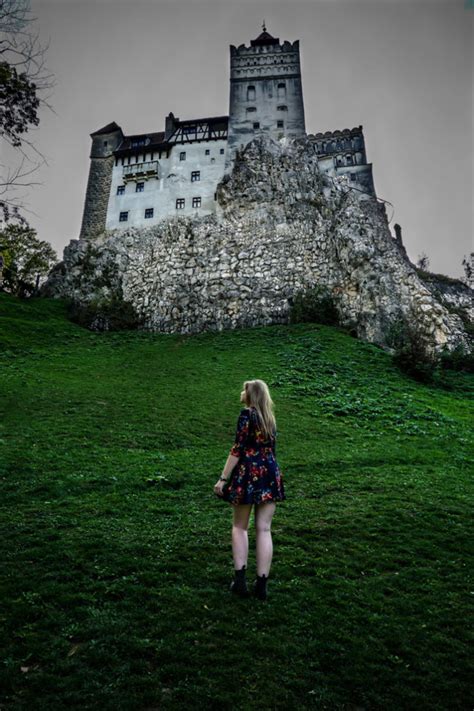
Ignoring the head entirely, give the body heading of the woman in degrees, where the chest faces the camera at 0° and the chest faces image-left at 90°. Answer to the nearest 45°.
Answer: approximately 135°

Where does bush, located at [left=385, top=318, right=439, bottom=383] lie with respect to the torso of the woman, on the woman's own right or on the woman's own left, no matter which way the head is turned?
on the woman's own right

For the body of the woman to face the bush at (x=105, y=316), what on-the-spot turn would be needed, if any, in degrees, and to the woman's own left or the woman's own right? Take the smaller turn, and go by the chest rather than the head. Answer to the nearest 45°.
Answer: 0° — they already face it

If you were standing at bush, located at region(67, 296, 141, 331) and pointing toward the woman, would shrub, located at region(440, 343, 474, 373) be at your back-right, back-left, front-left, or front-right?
front-left

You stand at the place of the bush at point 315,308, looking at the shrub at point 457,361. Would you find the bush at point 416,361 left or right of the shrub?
right
